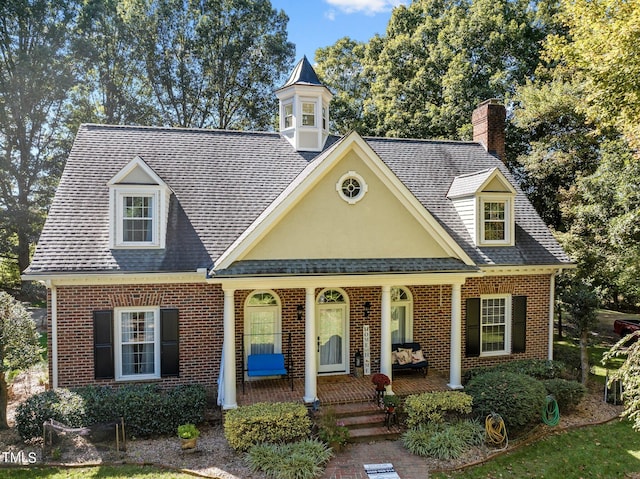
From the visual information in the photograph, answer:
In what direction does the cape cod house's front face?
toward the camera

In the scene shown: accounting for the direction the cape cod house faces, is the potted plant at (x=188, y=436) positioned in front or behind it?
in front

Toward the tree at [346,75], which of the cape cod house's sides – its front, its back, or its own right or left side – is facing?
back

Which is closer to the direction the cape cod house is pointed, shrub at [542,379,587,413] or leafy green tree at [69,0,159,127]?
the shrub

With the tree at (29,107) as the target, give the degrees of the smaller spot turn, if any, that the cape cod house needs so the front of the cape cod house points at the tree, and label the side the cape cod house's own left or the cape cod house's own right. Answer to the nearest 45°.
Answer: approximately 135° to the cape cod house's own right

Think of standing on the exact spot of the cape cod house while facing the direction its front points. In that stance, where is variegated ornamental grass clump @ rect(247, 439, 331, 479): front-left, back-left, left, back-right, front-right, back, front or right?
front

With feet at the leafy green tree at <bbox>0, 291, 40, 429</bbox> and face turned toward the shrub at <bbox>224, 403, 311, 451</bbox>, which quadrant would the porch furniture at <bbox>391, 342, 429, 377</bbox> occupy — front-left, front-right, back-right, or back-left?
front-left

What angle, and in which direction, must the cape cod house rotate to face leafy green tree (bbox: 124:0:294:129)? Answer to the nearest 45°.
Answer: approximately 180°
